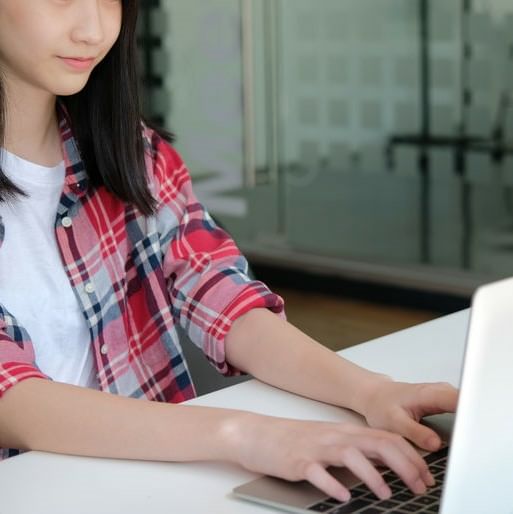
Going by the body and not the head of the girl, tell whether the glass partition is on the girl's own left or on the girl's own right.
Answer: on the girl's own left

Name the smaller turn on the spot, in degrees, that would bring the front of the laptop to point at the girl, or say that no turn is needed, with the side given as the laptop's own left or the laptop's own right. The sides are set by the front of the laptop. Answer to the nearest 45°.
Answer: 0° — it already faces them

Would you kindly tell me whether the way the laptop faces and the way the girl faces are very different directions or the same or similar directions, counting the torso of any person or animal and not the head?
very different directions

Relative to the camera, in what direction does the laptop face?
facing away from the viewer and to the left of the viewer
